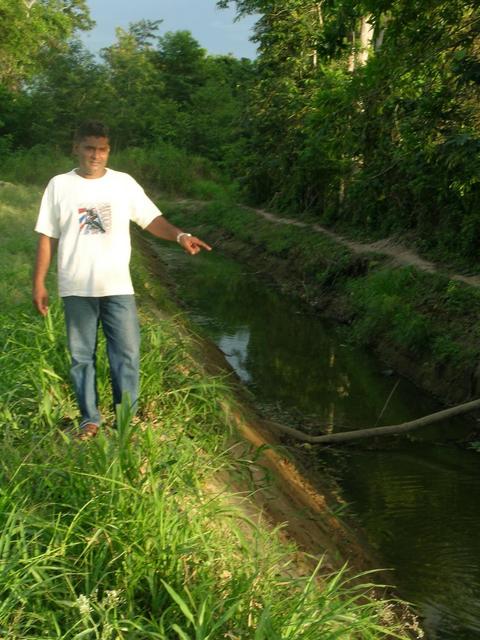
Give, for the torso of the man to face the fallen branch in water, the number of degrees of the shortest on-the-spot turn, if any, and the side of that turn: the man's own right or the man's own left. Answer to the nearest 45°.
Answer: approximately 135° to the man's own left

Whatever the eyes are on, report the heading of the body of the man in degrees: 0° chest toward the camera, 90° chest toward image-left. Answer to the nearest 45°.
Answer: approximately 0°
